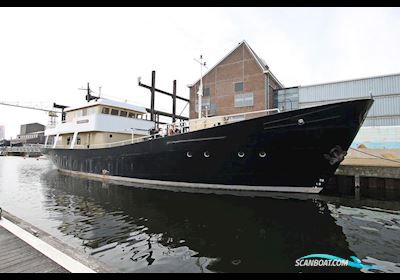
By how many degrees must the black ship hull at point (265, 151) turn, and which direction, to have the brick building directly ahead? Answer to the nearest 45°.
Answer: approximately 135° to its left

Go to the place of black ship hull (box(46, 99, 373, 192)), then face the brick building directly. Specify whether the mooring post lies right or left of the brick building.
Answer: right

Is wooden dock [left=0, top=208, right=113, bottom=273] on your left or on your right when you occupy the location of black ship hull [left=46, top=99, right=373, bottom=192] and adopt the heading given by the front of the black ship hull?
on your right

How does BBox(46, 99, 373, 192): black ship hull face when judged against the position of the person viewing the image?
facing the viewer and to the right of the viewer

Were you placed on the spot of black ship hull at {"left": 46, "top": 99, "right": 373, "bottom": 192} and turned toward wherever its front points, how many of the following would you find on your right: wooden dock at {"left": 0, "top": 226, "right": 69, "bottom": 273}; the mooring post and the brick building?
1

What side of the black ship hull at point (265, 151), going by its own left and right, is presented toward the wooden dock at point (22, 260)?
right

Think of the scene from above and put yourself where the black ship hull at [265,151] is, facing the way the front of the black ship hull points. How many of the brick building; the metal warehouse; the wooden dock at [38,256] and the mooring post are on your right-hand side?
1

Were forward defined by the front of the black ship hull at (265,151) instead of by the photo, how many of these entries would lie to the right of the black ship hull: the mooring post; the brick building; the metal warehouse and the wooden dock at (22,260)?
1

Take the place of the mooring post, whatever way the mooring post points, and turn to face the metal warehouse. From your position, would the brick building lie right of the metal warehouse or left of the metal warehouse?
left

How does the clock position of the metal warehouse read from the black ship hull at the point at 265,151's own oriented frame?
The metal warehouse is roughly at 9 o'clock from the black ship hull.
